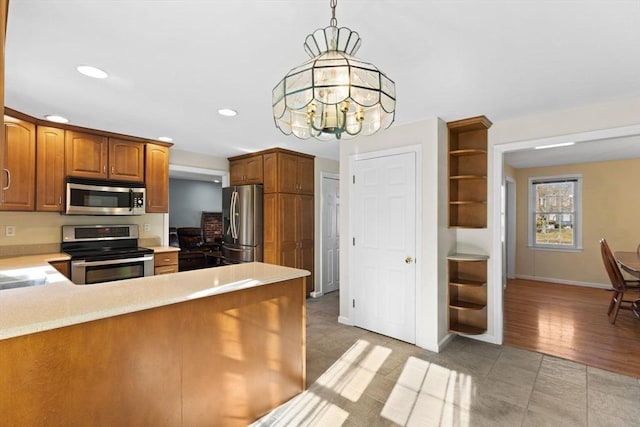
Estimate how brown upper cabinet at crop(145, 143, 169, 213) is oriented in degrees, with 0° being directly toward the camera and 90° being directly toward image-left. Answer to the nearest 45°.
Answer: approximately 315°

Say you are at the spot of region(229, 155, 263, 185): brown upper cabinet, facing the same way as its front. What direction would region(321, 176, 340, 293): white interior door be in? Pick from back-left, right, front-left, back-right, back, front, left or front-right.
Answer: back-left

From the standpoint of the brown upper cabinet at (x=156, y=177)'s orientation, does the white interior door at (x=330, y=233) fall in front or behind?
in front

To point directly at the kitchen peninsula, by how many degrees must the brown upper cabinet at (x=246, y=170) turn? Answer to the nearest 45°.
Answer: approximately 45° to its left

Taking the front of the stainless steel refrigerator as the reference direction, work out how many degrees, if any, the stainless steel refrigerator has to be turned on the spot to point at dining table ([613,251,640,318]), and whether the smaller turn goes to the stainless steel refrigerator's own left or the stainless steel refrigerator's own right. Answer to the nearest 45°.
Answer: approximately 135° to the stainless steel refrigerator's own left

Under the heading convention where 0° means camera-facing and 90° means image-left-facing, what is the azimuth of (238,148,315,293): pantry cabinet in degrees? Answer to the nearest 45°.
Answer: approximately 315°

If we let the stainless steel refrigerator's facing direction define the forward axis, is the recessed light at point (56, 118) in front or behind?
in front

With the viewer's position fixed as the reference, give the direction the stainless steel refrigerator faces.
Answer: facing the viewer and to the left of the viewer

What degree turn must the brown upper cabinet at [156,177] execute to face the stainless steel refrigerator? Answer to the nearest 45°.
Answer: approximately 45° to its left
